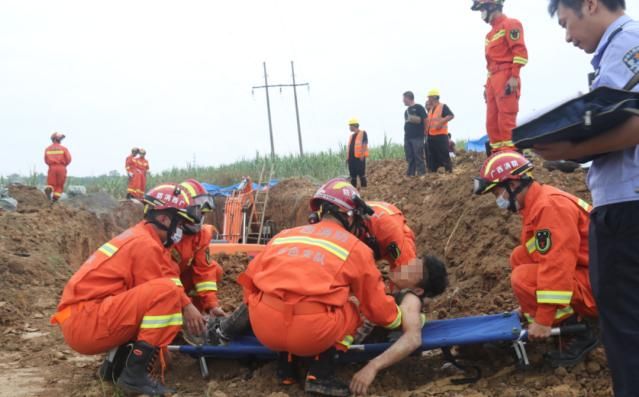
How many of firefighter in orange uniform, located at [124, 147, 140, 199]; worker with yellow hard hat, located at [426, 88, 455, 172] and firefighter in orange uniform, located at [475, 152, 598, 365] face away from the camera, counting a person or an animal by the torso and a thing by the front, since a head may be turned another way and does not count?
0

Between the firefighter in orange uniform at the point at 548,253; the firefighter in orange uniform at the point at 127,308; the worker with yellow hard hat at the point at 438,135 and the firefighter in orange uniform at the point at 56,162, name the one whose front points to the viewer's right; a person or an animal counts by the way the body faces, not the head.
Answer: the firefighter in orange uniform at the point at 127,308

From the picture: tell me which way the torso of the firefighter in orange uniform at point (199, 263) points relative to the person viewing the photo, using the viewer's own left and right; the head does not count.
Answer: facing the viewer and to the right of the viewer

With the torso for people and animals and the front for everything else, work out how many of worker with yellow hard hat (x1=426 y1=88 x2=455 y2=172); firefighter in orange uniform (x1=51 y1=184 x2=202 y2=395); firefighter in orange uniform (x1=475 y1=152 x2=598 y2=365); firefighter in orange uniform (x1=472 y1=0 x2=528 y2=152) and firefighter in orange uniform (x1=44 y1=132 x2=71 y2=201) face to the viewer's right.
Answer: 1

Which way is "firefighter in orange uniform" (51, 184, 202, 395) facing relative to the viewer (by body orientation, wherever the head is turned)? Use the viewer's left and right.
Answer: facing to the right of the viewer

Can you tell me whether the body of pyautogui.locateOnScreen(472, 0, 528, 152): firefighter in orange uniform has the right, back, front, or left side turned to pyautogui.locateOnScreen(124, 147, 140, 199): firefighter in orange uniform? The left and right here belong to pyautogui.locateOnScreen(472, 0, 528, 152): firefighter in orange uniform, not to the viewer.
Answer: right

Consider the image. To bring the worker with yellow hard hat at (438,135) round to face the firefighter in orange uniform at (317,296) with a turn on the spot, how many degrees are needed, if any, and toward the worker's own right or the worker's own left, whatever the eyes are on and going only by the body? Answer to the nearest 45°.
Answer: approximately 45° to the worker's own left

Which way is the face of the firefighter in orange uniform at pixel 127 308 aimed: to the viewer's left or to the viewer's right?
to the viewer's right

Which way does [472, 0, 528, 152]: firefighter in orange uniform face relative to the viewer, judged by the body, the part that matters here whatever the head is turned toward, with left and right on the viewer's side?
facing the viewer and to the left of the viewer

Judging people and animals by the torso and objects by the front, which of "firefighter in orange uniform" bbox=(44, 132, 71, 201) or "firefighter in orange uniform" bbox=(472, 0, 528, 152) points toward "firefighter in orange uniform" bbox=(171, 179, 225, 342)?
"firefighter in orange uniform" bbox=(472, 0, 528, 152)

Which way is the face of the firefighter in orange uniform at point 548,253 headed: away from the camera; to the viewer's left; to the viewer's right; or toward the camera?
to the viewer's left
